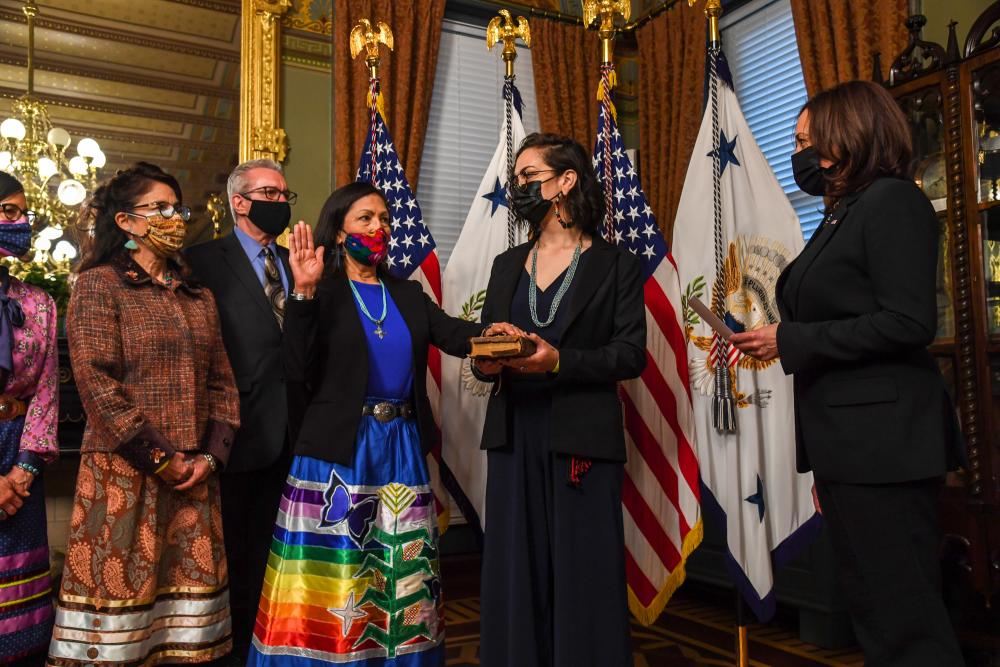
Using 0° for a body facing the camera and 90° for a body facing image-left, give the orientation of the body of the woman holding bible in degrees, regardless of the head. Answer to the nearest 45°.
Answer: approximately 45°

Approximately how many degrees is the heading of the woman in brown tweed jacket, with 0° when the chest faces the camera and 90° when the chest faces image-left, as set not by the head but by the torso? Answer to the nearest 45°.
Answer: approximately 315°

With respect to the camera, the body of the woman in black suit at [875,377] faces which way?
to the viewer's left

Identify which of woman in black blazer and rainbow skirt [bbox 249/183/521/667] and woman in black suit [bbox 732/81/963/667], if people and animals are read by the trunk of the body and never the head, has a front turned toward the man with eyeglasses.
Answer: woman in black suit [bbox 732/81/963/667]

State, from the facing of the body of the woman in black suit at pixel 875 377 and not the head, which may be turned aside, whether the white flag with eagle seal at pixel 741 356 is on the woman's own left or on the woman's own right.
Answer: on the woman's own right

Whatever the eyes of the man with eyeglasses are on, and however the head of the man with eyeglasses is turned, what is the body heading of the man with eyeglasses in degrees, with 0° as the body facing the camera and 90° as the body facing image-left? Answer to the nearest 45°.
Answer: approximately 315°

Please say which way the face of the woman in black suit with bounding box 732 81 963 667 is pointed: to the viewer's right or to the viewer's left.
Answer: to the viewer's left

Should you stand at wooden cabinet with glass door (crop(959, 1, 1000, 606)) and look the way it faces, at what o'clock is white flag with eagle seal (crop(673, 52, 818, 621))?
The white flag with eagle seal is roughly at 1 o'clock from the wooden cabinet with glass door.

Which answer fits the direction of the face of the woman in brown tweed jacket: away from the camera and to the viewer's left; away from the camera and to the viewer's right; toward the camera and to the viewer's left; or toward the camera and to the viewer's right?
toward the camera and to the viewer's right

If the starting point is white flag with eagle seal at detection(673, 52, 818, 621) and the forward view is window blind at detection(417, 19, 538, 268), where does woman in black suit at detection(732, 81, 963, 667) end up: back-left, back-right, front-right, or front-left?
back-left

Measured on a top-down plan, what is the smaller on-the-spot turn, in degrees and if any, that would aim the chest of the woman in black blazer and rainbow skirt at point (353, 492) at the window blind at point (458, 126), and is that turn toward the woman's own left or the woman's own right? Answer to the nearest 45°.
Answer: approximately 135° to the woman's own left

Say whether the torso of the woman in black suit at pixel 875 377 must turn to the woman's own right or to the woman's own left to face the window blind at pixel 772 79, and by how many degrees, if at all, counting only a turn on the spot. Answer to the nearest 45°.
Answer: approximately 90° to the woman's own right
